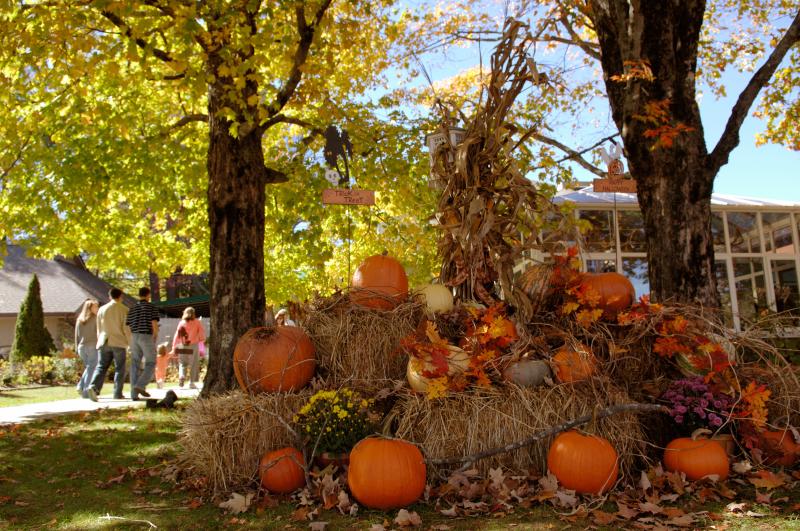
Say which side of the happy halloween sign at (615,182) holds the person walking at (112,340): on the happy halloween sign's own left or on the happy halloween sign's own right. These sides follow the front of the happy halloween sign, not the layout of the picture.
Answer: on the happy halloween sign's own right

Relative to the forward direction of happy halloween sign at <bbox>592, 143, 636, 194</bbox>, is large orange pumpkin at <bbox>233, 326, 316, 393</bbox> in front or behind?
in front

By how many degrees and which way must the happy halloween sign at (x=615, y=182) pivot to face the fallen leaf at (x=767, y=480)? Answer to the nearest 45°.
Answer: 0° — it already faces it

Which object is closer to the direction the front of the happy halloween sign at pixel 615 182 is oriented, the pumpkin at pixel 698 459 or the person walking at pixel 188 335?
the pumpkin

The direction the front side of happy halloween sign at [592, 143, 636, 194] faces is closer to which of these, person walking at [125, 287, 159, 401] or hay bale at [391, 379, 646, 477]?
the hay bale

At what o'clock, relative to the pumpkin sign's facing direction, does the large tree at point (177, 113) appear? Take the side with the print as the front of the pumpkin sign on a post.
The large tree is roughly at 3 o'clock from the pumpkin sign on a post.

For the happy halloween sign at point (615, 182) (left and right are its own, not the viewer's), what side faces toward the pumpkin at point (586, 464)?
front

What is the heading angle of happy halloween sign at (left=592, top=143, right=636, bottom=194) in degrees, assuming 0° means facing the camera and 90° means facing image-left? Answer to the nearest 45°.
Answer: approximately 0°
